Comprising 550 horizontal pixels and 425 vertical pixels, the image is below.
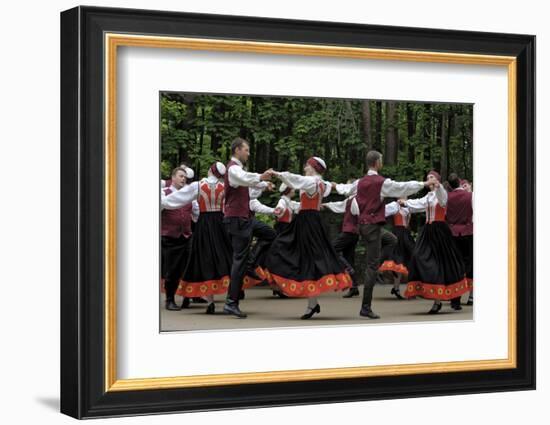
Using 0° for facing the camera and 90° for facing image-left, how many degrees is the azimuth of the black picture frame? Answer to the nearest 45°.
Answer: approximately 315°
